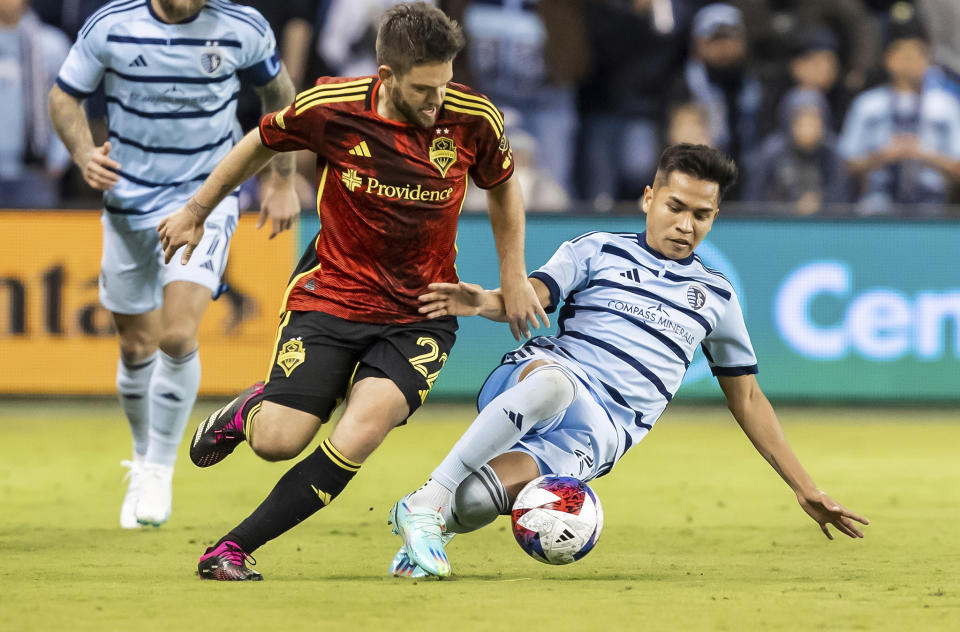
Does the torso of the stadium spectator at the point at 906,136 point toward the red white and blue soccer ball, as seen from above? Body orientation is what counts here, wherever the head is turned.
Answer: yes

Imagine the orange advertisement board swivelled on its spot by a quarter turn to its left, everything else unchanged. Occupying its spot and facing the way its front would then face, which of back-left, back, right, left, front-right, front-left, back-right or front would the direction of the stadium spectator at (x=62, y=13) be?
left

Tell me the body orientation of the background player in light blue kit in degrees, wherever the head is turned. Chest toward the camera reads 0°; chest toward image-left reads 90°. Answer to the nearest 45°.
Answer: approximately 0°

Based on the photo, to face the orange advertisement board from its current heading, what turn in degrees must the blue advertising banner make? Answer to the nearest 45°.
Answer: approximately 90° to its right

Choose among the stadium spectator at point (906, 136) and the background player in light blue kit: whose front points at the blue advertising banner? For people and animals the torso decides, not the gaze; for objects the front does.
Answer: the stadium spectator

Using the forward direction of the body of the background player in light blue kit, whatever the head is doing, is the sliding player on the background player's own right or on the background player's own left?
on the background player's own left
